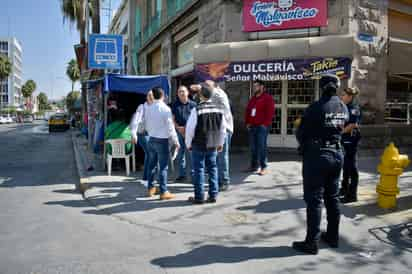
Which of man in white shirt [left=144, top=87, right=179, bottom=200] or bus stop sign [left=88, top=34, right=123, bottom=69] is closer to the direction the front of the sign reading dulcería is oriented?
the man in white shirt

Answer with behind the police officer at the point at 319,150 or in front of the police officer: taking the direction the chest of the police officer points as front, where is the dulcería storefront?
in front

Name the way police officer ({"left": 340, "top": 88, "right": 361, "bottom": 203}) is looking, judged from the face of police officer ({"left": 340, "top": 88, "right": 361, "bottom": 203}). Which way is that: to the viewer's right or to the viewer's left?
to the viewer's left

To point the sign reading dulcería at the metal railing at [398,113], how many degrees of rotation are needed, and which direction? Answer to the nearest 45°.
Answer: approximately 135° to its left

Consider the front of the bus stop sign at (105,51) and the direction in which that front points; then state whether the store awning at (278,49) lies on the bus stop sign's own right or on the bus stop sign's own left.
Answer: on the bus stop sign's own left

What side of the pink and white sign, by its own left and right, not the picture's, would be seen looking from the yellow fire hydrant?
front

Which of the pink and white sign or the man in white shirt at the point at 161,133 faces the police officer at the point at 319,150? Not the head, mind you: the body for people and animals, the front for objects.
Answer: the pink and white sign
